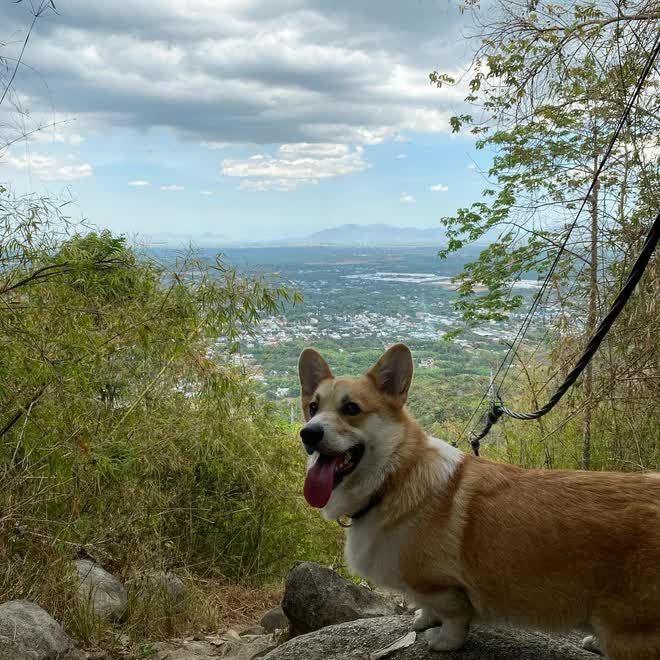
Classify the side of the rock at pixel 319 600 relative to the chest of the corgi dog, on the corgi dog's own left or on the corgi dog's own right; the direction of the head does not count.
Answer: on the corgi dog's own right

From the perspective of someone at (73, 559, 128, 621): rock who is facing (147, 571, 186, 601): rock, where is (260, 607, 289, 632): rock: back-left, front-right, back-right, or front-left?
front-right

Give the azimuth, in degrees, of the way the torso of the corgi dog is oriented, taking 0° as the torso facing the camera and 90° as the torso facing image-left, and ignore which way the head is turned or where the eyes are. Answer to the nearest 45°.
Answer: approximately 90°

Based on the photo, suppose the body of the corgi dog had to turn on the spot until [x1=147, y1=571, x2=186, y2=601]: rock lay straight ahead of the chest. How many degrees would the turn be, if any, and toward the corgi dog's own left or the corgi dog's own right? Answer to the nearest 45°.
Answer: approximately 45° to the corgi dog's own right

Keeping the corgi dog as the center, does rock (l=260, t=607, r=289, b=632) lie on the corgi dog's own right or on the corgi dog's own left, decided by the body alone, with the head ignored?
on the corgi dog's own right

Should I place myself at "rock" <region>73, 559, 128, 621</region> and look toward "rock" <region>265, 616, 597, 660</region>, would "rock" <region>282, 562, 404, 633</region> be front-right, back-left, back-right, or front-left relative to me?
front-left
